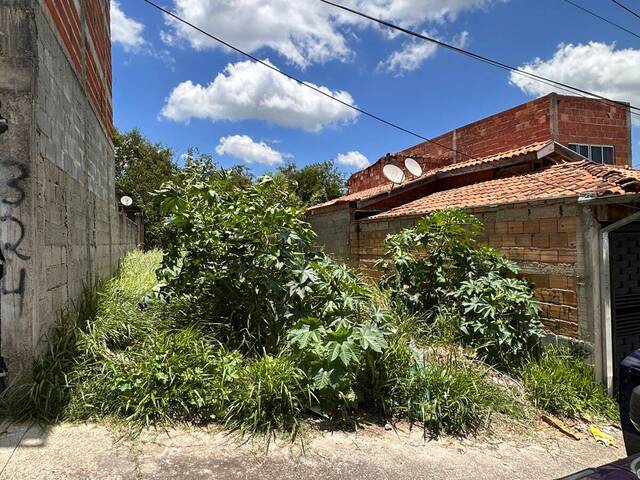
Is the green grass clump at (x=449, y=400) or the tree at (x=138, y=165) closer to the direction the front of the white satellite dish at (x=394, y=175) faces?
the green grass clump

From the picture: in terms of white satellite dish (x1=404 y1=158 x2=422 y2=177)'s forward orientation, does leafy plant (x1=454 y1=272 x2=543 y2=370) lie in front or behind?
in front

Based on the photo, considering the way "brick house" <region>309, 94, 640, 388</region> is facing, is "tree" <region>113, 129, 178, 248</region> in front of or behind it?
behind

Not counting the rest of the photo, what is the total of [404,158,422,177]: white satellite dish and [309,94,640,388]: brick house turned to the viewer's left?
0

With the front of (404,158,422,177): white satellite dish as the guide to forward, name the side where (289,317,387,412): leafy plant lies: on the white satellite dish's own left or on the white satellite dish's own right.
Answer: on the white satellite dish's own right

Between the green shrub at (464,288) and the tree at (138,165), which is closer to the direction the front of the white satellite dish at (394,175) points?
the green shrub

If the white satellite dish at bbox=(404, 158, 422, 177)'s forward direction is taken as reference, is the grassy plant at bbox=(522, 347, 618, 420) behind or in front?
in front

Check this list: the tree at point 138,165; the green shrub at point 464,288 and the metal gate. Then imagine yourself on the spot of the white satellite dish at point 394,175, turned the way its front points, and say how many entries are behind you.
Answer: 1

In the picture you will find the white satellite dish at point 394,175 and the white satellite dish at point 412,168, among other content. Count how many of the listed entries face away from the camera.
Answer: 0

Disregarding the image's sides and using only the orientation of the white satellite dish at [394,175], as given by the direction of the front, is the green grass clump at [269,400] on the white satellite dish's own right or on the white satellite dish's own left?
on the white satellite dish's own right

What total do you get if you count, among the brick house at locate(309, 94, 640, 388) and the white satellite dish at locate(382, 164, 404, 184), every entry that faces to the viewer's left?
0
